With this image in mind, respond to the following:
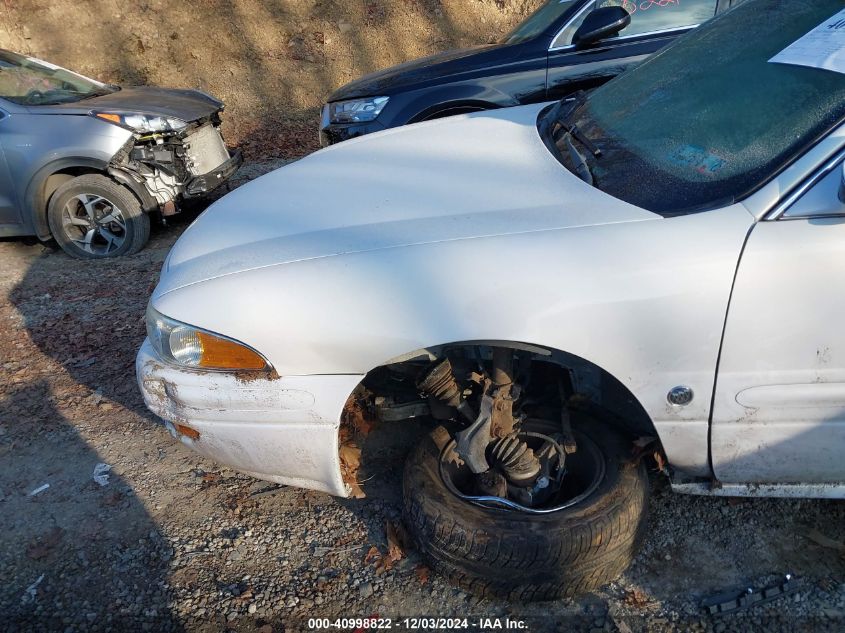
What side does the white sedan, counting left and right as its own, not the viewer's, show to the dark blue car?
right

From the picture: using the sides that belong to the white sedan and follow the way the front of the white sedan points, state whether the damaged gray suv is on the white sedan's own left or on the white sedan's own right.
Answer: on the white sedan's own right

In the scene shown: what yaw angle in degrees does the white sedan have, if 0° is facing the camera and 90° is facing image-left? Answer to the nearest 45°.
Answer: approximately 90°

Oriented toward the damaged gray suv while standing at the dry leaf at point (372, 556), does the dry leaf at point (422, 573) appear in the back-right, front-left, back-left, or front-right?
back-right
